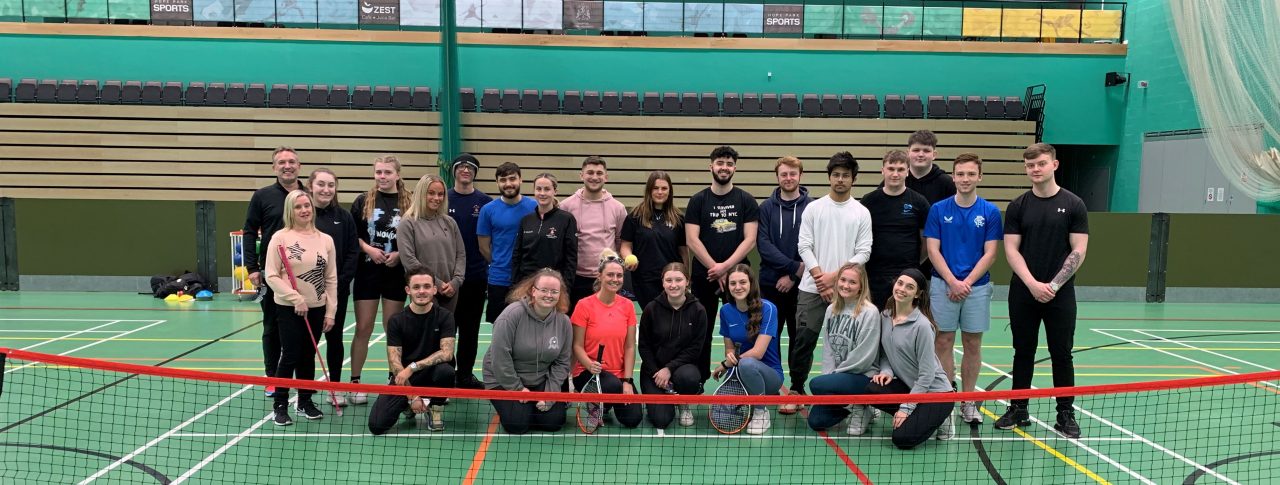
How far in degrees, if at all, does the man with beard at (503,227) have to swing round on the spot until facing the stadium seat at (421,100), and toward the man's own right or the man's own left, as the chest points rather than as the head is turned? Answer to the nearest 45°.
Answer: approximately 180°

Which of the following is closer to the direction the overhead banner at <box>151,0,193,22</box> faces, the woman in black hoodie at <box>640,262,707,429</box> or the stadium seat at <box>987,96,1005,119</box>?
the woman in black hoodie

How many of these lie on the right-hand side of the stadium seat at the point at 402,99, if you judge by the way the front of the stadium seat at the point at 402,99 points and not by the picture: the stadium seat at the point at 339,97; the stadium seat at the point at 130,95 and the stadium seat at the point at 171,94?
3

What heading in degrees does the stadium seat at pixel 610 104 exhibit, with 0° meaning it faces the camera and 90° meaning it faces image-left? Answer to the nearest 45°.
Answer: approximately 0°

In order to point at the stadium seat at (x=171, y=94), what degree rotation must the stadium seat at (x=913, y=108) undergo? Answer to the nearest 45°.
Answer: approximately 90° to its right

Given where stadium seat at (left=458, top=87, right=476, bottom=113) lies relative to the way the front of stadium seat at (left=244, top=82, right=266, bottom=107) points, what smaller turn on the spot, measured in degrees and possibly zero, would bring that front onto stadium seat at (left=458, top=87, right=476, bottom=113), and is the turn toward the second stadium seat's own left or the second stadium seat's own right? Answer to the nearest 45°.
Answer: approximately 90° to the second stadium seat's own left
